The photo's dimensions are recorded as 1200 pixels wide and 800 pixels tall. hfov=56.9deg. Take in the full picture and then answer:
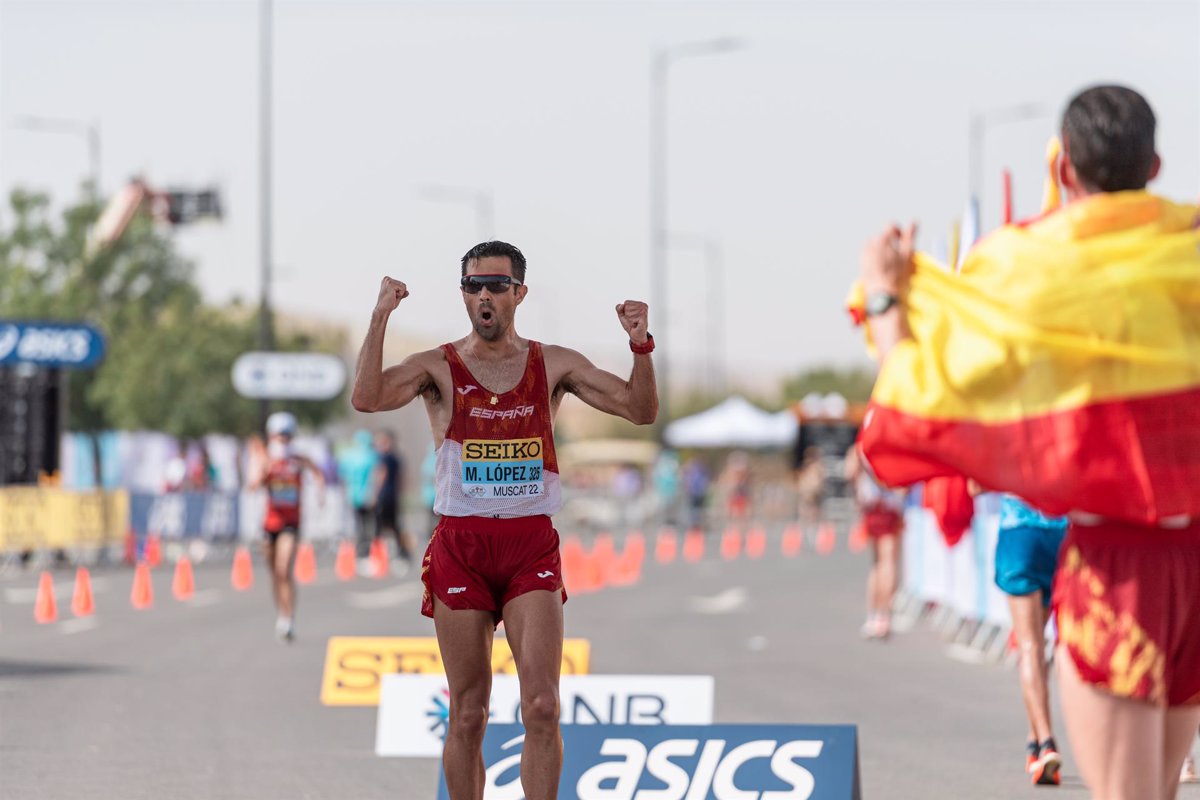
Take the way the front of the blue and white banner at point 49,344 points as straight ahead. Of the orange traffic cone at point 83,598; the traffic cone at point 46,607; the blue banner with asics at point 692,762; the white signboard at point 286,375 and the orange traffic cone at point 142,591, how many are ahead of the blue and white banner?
4

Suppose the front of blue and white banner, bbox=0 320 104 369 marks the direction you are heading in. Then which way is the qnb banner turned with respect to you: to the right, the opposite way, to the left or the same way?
the same way

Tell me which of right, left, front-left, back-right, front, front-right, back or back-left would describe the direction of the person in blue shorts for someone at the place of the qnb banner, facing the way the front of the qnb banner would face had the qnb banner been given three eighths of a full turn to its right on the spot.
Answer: back-right

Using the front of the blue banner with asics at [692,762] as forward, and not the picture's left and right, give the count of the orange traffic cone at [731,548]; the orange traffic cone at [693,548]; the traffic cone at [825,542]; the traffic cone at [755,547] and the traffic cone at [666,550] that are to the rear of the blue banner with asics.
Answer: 5

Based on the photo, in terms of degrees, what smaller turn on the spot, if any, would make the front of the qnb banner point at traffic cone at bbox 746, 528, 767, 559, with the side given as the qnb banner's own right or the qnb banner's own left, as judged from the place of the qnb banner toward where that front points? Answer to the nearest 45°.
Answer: approximately 180°

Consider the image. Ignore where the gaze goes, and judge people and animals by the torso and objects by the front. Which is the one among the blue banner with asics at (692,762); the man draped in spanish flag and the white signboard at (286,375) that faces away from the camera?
the man draped in spanish flag

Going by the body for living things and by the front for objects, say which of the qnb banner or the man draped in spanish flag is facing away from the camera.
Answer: the man draped in spanish flag

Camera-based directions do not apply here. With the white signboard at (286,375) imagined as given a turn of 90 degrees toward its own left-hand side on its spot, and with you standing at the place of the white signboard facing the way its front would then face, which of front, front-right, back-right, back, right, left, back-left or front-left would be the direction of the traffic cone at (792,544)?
front

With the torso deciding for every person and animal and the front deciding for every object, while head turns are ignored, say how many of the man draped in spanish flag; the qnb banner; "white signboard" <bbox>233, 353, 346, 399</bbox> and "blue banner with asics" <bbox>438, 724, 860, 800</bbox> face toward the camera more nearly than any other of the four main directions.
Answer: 3

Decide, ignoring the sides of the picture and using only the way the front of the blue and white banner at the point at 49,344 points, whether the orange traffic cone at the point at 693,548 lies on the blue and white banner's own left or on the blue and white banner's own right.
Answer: on the blue and white banner's own left

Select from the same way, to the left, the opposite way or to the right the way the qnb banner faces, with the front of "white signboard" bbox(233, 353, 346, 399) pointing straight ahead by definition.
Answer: the same way

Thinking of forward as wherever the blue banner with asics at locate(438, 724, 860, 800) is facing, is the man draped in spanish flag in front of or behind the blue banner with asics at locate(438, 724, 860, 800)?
in front

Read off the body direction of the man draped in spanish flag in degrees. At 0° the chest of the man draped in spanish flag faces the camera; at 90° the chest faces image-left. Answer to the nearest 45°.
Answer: approximately 180°

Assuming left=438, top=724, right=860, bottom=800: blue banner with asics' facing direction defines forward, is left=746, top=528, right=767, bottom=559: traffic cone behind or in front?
behind

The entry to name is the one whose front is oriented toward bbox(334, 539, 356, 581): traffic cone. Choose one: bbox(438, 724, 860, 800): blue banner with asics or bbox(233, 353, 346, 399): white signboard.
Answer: the white signboard

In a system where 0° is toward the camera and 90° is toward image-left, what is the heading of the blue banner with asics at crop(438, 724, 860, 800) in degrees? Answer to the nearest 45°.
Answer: approximately 0°

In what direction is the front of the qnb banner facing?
toward the camera
